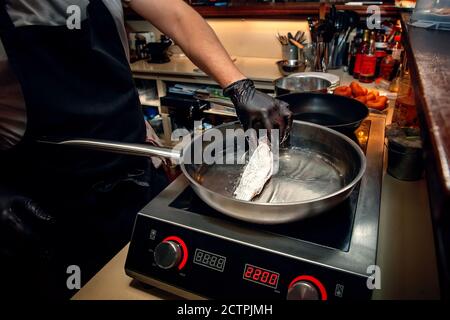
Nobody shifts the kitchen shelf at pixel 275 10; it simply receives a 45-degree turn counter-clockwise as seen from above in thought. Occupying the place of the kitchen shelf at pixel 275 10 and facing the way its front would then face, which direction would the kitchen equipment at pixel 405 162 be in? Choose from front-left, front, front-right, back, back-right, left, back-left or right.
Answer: front-right

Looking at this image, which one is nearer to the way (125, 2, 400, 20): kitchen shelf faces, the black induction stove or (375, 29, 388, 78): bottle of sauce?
the black induction stove

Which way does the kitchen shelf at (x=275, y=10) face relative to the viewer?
toward the camera

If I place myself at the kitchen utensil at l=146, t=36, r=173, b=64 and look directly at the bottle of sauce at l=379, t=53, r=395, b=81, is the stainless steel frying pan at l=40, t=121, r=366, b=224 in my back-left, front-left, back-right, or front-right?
front-right

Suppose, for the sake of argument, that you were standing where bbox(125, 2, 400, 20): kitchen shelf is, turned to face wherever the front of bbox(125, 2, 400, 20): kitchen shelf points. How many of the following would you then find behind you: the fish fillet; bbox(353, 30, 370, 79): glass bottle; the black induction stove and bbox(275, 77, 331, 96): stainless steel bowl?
0

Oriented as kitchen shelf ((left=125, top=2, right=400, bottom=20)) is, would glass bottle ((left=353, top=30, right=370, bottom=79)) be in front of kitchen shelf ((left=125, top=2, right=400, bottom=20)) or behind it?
in front

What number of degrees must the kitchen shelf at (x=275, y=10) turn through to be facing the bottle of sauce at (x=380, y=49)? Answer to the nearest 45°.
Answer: approximately 45° to its left

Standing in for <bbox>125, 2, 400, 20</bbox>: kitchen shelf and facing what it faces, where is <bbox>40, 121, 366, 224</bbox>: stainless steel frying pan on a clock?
The stainless steel frying pan is roughly at 12 o'clock from the kitchen shelf.

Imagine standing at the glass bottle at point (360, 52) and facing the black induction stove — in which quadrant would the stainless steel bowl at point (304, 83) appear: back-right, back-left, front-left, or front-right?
front-right

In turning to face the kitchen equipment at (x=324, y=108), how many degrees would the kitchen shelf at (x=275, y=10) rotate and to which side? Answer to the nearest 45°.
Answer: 0° — it already faces it

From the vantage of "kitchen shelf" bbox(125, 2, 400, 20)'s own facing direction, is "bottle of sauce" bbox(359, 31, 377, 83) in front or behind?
in front

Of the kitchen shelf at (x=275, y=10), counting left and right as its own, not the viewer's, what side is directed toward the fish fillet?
front

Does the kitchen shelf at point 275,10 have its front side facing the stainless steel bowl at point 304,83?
yes

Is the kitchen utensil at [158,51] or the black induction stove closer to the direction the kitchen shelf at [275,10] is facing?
the black induction stove

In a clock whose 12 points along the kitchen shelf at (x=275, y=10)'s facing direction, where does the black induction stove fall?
The black induction stove is roughly at 12 o'clock from the kitchen shelf.
